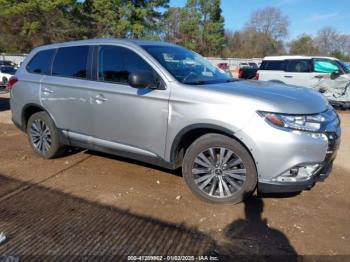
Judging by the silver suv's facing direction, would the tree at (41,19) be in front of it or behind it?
behind

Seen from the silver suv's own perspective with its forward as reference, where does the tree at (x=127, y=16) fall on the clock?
The tree is roughly at 7 o'clock from the silver suv.

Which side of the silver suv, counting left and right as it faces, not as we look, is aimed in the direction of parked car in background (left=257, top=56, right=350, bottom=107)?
left

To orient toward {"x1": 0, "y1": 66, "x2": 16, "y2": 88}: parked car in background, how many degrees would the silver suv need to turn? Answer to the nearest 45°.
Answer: approximately 180°

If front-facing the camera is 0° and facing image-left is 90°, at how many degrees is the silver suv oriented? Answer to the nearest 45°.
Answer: approximately 315°
